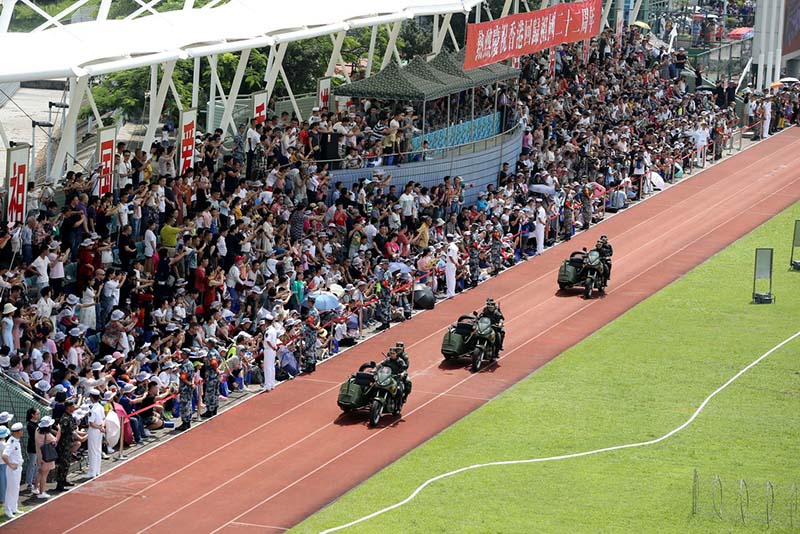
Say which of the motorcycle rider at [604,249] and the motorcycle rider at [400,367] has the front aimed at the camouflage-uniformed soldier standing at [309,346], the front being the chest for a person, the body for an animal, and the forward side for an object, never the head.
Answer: the motorcycle rider at [604,249]

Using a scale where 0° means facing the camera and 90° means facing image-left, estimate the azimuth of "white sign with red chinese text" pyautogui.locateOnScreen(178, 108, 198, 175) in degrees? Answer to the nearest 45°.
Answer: approximately 315°

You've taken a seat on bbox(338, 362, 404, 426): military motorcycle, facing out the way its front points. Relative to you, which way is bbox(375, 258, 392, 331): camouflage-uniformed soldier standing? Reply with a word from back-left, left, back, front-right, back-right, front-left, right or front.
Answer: back-right

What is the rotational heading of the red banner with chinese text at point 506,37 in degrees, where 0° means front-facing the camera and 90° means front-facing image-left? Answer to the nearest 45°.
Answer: approximately 315°

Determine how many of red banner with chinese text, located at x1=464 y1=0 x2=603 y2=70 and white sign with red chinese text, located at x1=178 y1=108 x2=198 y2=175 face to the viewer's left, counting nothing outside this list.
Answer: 0

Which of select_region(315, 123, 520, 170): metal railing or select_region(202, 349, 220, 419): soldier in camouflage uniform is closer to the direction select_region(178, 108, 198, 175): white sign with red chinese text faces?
the soldier in camouflage uniform

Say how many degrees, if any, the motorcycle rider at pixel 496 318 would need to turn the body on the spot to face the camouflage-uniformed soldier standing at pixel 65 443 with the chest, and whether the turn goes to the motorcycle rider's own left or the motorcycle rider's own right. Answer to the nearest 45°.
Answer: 0° — they already face them

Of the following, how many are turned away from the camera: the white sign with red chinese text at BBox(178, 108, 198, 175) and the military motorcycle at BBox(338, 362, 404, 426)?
0

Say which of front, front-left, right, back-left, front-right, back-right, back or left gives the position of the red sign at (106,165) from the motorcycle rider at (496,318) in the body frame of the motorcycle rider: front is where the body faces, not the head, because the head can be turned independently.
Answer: front-right

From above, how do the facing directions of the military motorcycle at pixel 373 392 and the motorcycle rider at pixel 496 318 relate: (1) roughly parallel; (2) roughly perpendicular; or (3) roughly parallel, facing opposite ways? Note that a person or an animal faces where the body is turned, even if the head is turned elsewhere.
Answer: roughly parallel

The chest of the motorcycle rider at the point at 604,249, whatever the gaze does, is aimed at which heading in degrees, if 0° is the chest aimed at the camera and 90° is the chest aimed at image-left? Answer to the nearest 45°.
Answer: approximately 45°

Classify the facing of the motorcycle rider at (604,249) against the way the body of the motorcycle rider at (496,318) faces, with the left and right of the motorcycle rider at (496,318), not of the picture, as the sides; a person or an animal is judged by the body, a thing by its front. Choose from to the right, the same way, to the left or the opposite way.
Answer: the same way

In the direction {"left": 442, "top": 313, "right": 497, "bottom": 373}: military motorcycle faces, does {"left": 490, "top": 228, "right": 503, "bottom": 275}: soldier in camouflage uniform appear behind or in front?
behind

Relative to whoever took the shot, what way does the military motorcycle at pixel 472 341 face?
facing the viewer and to the left of the viewer

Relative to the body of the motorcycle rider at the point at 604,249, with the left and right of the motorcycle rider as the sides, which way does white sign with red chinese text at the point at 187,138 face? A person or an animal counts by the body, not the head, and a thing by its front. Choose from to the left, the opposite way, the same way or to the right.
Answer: to the left

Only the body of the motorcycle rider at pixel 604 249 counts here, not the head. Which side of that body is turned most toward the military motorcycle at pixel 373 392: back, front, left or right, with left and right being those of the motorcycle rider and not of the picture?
front

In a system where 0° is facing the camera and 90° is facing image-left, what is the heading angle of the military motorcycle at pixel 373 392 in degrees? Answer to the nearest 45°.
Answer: approximately 45°

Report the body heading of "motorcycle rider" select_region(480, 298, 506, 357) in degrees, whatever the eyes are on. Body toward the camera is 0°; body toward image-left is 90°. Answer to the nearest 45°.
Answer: approximately 45°

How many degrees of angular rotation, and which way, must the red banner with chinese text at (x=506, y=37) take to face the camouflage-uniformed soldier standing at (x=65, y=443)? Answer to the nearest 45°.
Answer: approximately 45° to its right

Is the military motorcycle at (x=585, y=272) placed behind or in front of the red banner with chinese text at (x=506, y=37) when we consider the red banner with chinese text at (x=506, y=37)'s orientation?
in front

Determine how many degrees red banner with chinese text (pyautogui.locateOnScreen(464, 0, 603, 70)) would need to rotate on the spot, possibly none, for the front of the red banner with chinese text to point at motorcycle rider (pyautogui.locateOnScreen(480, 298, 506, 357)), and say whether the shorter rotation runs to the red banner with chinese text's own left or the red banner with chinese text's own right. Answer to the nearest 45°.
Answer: approximately 45° to the red banner with chinese text's own right
